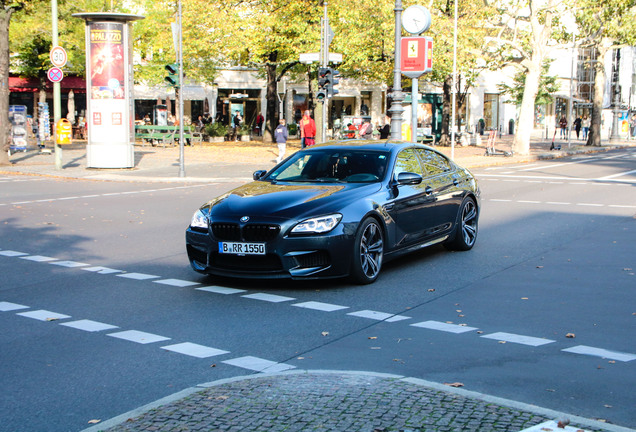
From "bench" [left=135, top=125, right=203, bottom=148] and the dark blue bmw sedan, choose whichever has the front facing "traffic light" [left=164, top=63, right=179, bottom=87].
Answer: the bench

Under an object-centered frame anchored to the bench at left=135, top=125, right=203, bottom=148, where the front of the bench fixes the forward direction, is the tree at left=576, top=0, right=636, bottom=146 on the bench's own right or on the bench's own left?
on the bench's own left

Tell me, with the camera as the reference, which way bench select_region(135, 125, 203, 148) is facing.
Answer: facing the viewer

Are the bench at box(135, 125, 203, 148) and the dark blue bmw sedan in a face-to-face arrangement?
no

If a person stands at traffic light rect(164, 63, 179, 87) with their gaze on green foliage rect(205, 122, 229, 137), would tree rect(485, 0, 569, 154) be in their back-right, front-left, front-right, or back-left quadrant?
front-right

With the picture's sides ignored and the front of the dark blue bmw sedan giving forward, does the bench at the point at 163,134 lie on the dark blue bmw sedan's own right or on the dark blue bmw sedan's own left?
on the dark blue bmw sedan's own right

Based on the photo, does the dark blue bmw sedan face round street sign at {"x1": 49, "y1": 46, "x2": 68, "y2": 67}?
no

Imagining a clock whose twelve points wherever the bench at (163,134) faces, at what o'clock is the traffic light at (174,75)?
The traffic light is roughly at 12 o'clock from the bench.

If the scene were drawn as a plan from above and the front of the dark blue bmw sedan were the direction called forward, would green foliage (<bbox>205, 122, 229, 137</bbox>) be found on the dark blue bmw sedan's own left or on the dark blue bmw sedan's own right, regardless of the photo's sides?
on the dark blue bmw sedan's own right

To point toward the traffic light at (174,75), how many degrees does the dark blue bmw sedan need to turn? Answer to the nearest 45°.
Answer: approximately 135° to its right

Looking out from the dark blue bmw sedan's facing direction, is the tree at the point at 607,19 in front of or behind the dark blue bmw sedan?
behind

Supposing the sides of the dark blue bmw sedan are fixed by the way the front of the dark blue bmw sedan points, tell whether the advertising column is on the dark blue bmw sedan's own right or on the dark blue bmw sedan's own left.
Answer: on the dark blue bmw sedan's own right

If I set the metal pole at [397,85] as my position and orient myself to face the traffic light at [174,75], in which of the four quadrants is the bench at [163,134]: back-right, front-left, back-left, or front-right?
front-right

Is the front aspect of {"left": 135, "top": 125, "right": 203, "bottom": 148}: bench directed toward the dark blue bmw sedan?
yes

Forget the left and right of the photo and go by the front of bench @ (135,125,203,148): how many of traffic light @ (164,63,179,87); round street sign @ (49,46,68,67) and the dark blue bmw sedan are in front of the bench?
3

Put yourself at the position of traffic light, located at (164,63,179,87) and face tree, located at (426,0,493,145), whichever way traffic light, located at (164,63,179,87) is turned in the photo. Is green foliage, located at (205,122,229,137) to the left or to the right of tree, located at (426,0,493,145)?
left

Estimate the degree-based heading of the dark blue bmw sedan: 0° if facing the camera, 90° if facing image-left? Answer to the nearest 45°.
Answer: approximately 45°

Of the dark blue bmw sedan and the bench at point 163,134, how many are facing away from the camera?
0
